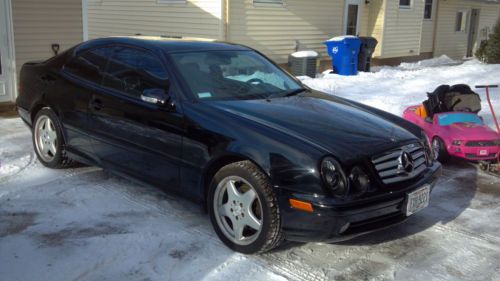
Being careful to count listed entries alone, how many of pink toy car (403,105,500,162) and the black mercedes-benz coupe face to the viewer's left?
0

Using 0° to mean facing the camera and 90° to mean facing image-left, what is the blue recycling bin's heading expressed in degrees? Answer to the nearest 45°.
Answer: approximately 45°

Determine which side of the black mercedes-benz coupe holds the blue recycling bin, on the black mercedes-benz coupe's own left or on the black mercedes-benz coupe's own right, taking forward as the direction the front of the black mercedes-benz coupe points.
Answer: on the black mercedes-benz coupe's own left

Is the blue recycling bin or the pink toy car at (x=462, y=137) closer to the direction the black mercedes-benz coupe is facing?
the pink toy car

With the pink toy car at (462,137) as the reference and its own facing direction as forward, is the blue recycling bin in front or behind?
behind

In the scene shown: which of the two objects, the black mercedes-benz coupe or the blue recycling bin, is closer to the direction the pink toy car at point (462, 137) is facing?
the black mercedes-benz coupe

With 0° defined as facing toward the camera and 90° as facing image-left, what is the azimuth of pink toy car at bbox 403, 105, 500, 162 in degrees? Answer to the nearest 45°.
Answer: approximately 315°

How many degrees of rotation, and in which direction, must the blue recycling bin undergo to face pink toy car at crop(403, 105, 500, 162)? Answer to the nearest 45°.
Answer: approximately 45° to its left

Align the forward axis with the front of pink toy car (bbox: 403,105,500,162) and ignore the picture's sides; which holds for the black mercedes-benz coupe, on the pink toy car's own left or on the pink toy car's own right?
on the pink toy car's own right

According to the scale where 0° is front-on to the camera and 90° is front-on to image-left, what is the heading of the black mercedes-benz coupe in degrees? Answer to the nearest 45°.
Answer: approximately 315°

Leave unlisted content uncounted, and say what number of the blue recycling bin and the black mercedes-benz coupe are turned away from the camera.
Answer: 0

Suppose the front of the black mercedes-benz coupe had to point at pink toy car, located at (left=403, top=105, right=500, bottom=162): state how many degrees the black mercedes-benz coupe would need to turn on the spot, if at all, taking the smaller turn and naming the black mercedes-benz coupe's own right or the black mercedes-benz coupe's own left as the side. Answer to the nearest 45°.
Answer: approximately 90° to the black mercedes-benz coupe's own left
